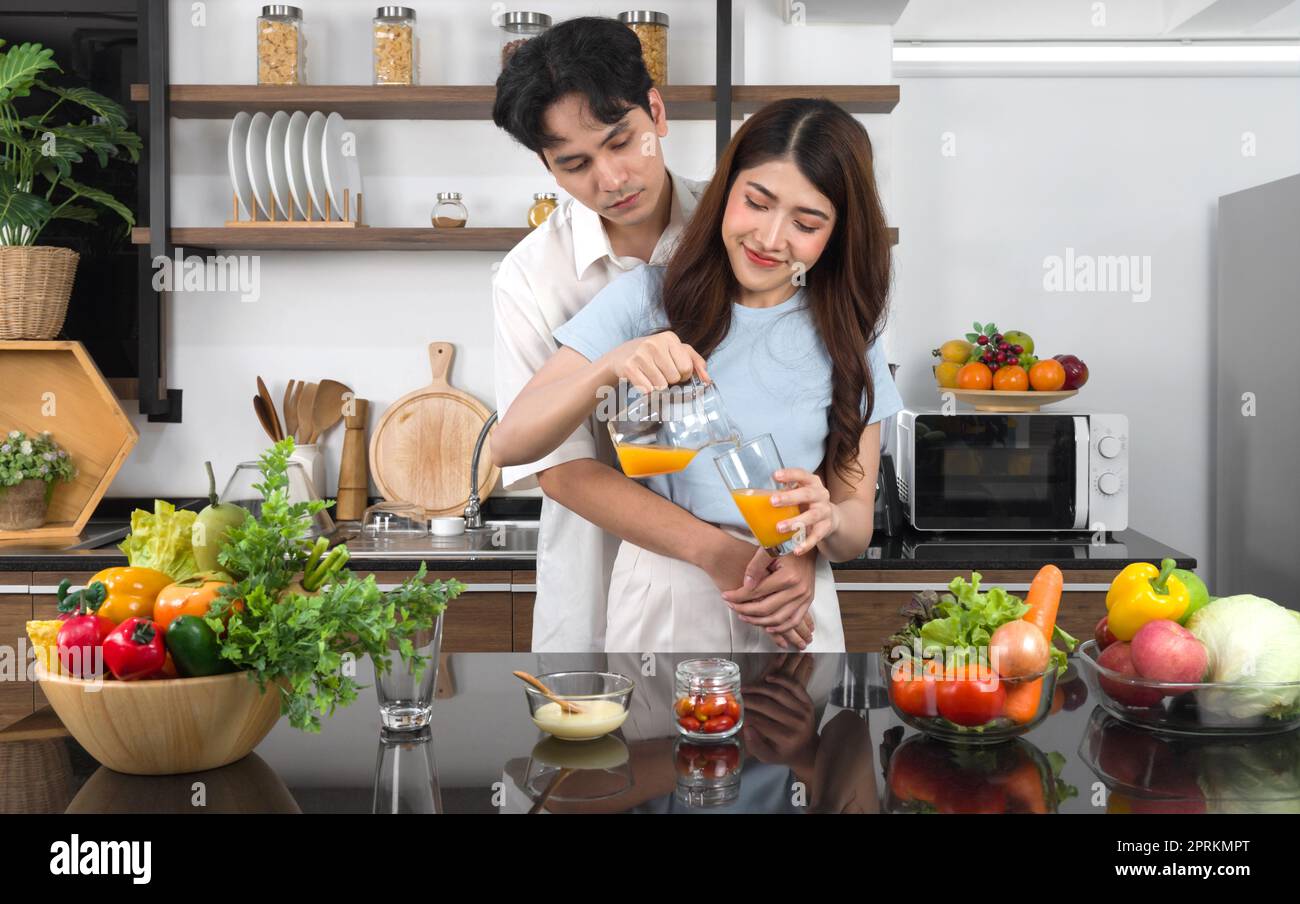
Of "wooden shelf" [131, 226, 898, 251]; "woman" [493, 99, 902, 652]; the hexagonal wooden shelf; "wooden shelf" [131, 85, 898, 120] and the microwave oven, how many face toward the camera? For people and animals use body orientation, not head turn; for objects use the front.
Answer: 5

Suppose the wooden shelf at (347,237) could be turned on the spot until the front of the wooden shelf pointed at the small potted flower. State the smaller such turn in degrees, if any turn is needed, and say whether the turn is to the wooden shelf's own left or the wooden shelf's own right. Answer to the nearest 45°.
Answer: approximately 90° to the wooden shelf's own right

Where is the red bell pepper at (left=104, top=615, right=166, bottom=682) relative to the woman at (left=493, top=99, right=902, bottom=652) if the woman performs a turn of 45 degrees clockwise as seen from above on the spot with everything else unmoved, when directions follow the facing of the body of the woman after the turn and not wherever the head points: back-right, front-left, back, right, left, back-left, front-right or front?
front

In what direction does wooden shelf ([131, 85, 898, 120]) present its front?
toward the camera

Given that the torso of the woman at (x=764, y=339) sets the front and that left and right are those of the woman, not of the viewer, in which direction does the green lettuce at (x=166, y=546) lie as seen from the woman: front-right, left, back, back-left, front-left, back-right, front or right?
front-right

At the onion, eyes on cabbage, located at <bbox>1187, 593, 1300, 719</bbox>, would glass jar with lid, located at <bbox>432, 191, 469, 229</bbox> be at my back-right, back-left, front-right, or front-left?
back-left

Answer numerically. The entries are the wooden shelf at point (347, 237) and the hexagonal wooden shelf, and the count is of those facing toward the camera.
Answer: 2

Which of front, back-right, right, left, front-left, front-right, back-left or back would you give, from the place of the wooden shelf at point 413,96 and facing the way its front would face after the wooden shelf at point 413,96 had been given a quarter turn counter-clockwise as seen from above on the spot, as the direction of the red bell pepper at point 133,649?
right

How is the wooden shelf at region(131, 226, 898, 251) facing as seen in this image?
toward the camera

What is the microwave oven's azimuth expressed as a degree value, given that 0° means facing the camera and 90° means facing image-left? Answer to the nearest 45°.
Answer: approximately 0°

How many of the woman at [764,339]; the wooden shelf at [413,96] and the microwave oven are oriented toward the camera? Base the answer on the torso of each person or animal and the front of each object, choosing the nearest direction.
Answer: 3

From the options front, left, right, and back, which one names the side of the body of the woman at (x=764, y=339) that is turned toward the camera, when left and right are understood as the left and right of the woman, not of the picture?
front

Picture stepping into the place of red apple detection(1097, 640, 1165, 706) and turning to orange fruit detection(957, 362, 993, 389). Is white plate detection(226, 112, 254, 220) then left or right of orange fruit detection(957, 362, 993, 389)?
left

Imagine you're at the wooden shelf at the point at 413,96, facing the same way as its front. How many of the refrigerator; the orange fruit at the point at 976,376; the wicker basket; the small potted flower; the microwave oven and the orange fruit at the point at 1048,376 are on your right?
2
